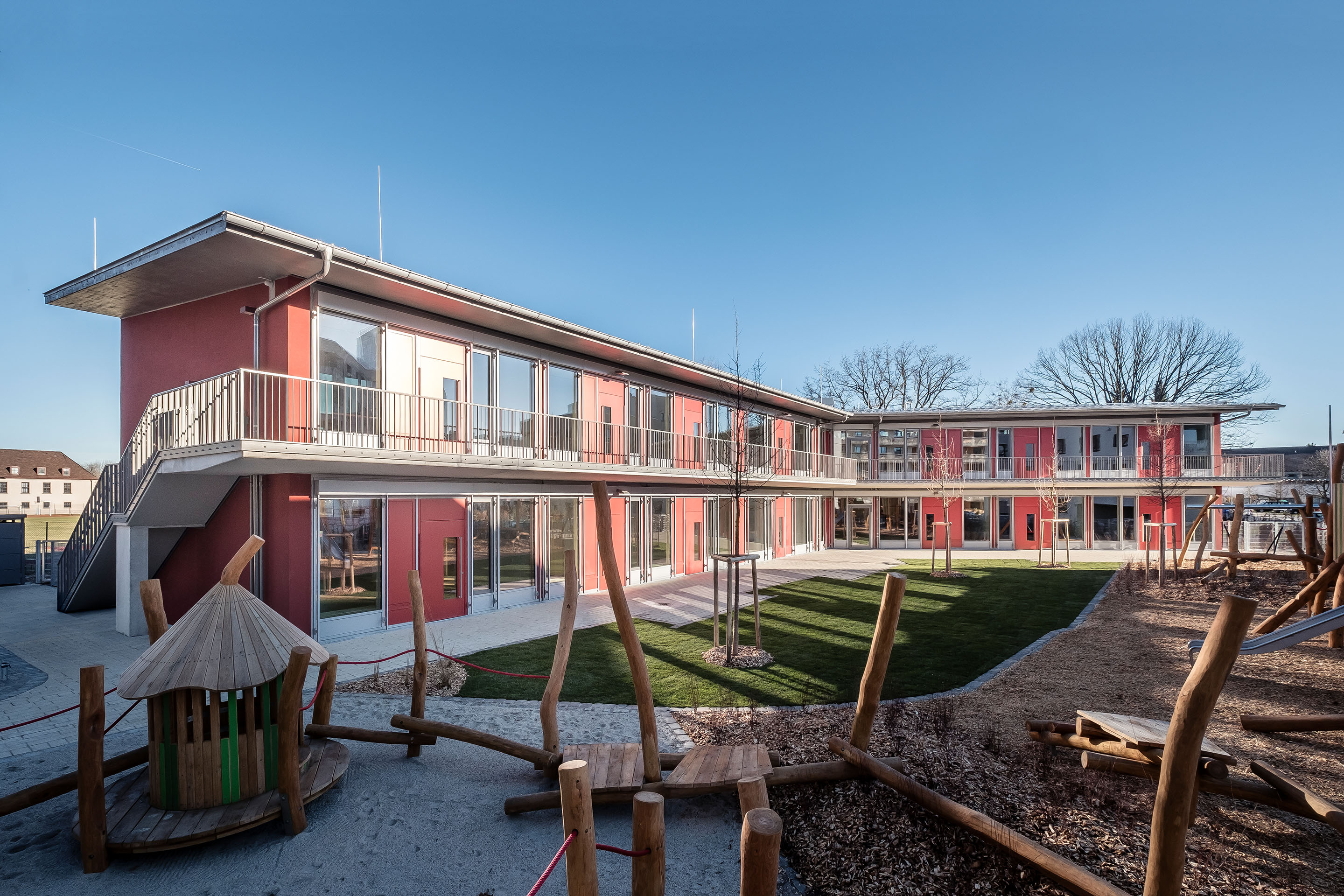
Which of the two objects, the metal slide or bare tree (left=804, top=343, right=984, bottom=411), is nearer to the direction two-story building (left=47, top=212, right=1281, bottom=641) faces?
the metal slide

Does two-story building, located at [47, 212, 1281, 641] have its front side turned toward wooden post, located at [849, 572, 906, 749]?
yes

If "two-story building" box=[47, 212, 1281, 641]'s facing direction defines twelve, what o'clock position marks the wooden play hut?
The wooden play hut is roughly at 1 o'clock from the two-story building.

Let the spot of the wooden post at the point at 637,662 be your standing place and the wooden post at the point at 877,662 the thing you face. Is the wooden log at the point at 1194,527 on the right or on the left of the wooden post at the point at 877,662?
left

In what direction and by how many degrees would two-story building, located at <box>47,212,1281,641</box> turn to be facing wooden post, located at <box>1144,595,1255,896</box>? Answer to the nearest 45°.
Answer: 0° — it already faces it

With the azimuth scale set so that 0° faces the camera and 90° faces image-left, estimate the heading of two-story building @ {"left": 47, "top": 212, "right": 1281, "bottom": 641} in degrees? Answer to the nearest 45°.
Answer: approximately 315°

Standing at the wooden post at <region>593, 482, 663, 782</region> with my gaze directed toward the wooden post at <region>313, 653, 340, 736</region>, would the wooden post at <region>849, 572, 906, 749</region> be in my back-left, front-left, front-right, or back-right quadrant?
back-right

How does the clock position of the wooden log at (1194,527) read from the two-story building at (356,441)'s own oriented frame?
The wooden log is roughly at 10 o'clock from the two-story building.

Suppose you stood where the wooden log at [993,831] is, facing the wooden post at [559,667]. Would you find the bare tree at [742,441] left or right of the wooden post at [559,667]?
right

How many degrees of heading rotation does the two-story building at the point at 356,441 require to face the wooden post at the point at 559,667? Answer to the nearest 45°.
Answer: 0° — it already faces it
